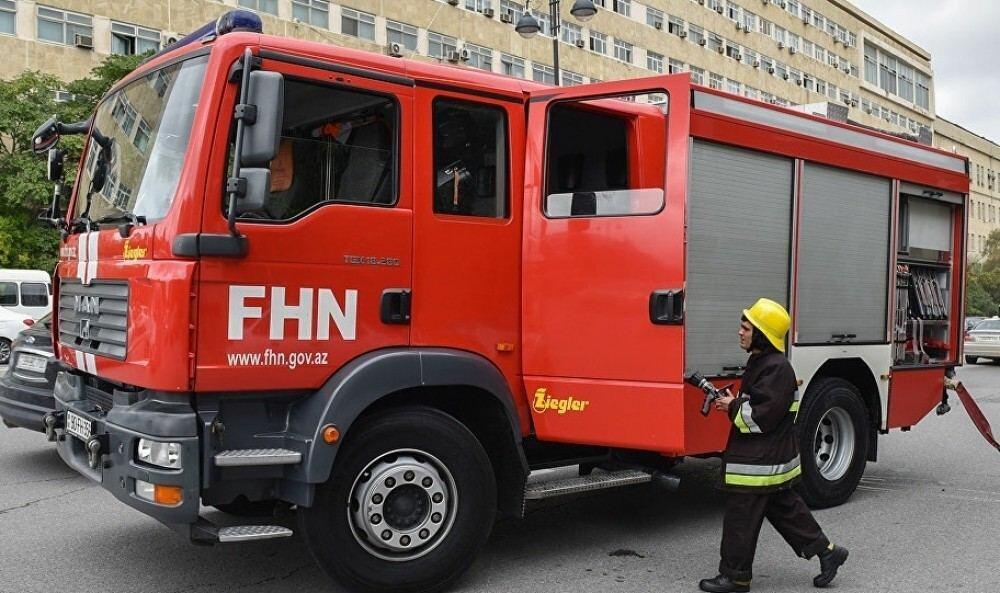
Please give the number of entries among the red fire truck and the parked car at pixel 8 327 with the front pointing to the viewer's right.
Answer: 0

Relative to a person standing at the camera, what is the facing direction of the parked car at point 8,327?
facing the viewer and to the left of the viewer

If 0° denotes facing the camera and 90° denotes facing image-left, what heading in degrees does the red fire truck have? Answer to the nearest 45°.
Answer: approximately 45°

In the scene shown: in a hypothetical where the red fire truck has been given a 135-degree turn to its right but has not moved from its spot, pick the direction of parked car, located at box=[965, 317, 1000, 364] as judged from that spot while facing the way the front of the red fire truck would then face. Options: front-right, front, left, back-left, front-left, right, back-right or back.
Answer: front-right

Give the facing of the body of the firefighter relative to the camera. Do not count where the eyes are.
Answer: to the viewer's left

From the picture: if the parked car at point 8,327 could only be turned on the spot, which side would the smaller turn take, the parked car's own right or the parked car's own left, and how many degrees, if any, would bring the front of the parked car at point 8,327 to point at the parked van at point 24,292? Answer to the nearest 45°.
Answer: approximately 135° to the parked car's own right

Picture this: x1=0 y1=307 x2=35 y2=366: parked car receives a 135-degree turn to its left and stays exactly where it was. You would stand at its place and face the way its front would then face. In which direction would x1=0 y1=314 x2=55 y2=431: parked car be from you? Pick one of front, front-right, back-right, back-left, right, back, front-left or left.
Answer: right

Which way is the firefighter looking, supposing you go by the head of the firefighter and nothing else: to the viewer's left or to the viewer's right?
to the viewer's left

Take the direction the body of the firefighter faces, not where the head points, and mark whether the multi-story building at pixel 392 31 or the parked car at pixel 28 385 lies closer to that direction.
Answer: the parked car

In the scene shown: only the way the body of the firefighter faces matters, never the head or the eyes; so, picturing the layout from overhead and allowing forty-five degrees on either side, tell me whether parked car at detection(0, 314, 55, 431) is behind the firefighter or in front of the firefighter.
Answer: in front

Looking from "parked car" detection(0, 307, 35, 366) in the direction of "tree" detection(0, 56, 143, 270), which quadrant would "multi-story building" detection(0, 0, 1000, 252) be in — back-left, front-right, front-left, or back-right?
front-right

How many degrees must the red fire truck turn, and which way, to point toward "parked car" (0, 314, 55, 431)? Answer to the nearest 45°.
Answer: approximately 90° to its right

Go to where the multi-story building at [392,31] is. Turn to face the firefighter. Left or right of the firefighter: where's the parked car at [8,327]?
right

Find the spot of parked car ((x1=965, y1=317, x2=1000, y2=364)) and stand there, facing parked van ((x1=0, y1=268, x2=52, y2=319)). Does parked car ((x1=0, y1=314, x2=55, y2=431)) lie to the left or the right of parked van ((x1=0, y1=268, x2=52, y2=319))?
left

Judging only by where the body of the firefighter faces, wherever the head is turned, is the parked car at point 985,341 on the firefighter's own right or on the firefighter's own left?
on the firefighter's own right
